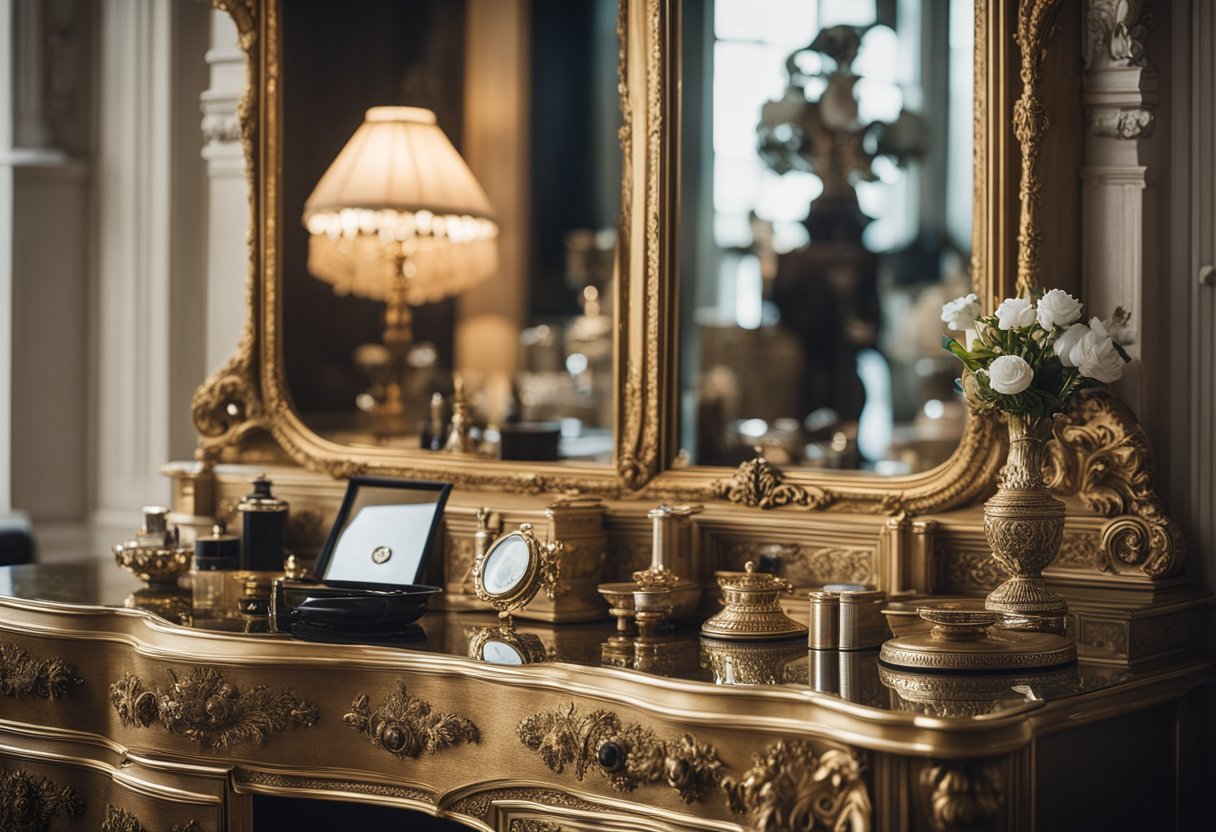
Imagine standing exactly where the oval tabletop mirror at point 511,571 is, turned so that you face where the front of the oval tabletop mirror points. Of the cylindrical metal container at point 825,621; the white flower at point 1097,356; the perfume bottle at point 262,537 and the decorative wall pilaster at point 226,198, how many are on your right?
2

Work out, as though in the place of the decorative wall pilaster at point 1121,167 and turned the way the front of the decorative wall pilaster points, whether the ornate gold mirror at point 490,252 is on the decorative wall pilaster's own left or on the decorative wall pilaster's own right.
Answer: on the decorative wall pilaster's own right

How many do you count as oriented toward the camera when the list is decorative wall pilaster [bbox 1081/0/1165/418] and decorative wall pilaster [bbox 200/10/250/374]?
2

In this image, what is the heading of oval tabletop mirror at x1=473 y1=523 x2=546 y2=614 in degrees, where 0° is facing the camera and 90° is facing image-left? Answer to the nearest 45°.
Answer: approximately 45°

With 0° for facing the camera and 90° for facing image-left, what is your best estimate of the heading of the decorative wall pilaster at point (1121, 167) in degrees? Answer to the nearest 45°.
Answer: approximately 0°

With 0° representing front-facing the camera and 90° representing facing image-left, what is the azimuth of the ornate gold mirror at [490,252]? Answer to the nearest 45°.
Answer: approximately 0°
